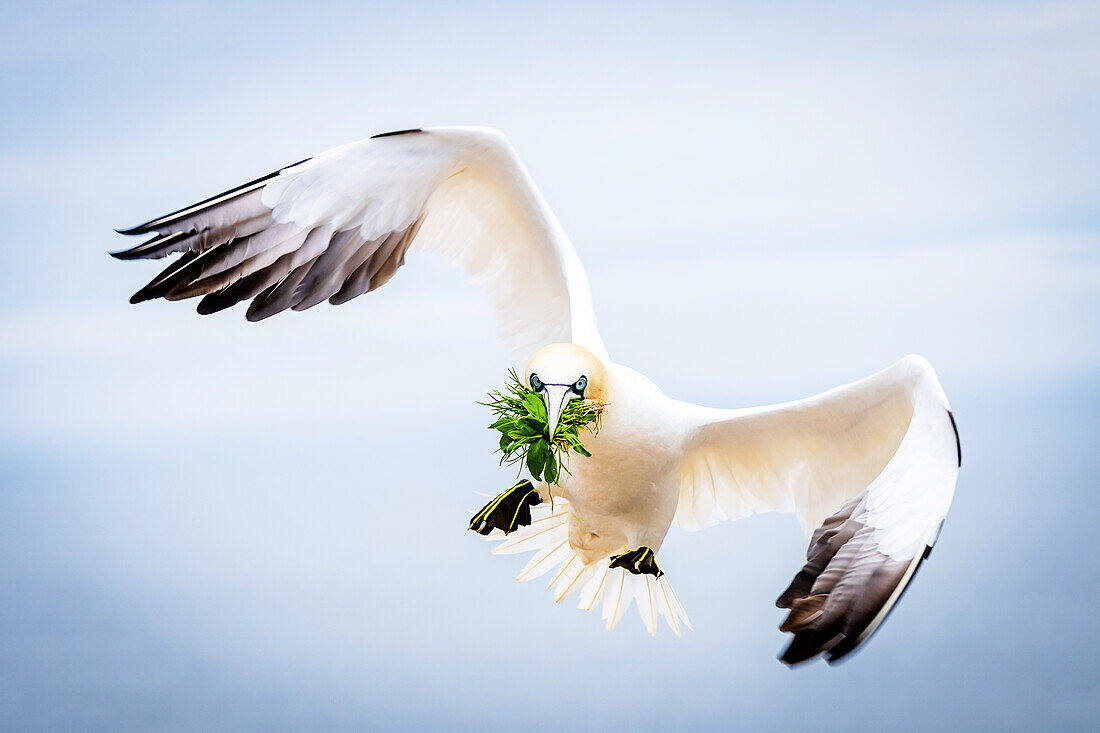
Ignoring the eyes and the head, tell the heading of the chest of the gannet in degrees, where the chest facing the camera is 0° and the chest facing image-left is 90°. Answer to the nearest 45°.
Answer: approximately 0°
